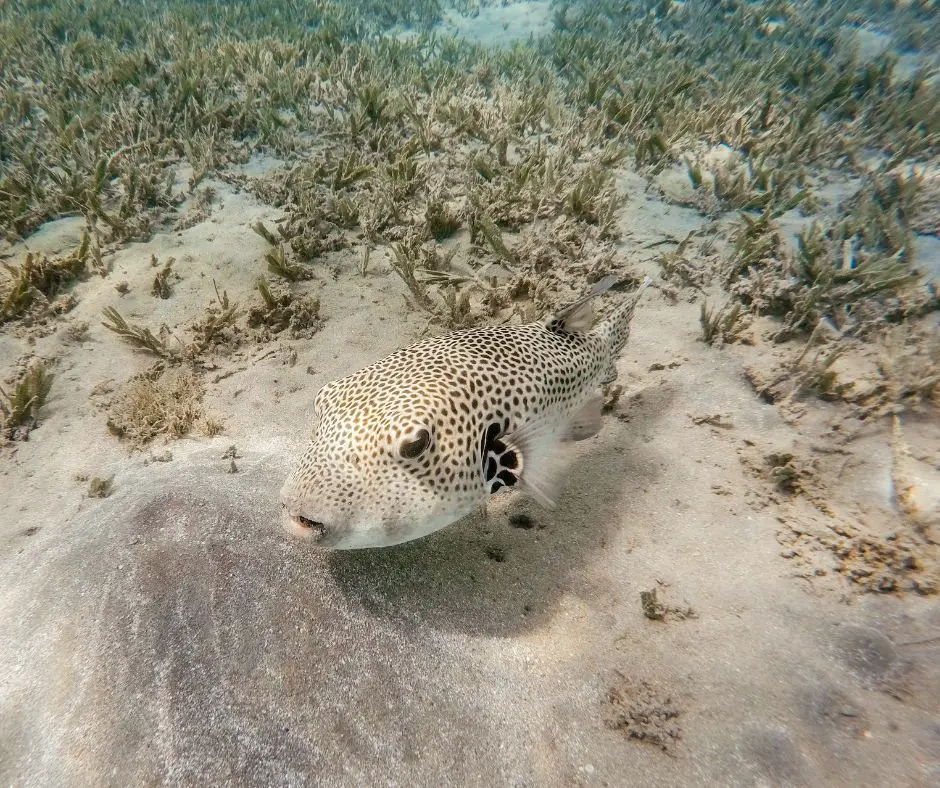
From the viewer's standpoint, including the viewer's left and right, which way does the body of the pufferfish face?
facing the viewer and to the left of the viewer
